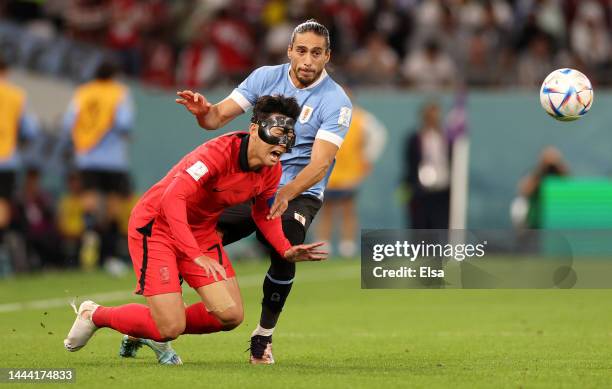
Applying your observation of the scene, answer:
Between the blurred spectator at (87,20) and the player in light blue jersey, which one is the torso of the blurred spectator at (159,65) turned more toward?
the player in light blue jersey

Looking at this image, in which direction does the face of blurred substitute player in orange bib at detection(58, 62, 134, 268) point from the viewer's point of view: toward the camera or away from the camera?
away from the camera

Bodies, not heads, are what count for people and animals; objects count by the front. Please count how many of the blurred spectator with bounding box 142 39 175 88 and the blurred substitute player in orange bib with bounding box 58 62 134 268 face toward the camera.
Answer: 1

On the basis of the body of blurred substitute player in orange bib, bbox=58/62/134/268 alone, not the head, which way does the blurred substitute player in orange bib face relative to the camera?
away from the camera

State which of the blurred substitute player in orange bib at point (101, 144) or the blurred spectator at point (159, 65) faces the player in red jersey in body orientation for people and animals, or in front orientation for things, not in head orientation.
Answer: the blurred spectator at point (159, 65)

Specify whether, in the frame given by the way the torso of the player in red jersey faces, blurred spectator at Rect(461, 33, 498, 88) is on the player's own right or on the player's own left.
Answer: on the player's own left

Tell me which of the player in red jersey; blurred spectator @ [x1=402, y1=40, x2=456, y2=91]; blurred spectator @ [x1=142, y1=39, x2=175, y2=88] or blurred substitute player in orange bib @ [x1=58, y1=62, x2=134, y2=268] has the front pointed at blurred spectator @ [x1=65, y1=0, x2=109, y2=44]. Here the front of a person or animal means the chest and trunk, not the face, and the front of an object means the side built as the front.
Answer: blurred substitute player in orange bib @ [x1=58, y1=62, x2=134, y2=268]

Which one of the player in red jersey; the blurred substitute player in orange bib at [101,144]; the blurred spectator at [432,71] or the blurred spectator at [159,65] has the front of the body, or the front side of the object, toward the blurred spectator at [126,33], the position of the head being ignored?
the blurred substitute player in orange bib at [101,144]

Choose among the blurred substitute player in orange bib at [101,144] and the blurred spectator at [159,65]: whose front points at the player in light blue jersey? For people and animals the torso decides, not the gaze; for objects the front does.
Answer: the blurred spectator at [159,65]

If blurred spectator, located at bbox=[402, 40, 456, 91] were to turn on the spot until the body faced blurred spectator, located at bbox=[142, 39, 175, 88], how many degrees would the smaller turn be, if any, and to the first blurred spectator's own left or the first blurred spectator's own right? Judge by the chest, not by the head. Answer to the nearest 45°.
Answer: approximately 90° to the first blurred spectator's own right

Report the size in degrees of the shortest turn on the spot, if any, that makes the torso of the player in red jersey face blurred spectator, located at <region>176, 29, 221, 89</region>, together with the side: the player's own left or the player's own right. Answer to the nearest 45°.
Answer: approximately 135° to the player's own left
